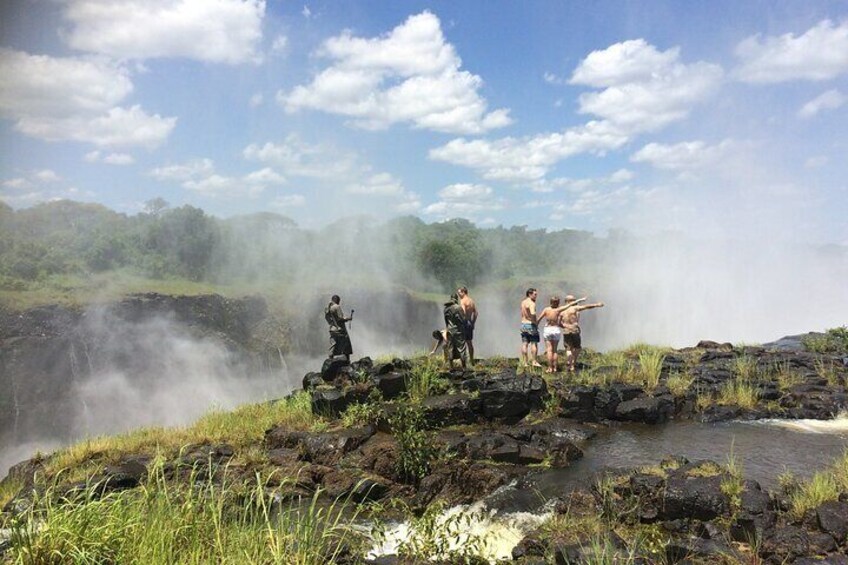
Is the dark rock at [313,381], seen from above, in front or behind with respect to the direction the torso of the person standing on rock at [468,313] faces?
in front

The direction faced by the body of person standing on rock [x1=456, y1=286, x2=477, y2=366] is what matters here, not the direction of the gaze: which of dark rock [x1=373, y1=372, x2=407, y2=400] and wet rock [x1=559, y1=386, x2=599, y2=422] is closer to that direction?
the dark rock

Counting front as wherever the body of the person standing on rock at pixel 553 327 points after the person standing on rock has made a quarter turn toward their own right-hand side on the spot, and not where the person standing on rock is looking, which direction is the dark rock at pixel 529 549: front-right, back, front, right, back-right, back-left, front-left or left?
right

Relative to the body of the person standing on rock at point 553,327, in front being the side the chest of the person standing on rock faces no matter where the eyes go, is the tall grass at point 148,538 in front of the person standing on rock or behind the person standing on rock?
behind

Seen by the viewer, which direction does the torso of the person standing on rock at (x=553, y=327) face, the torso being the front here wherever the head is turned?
away from the camera
